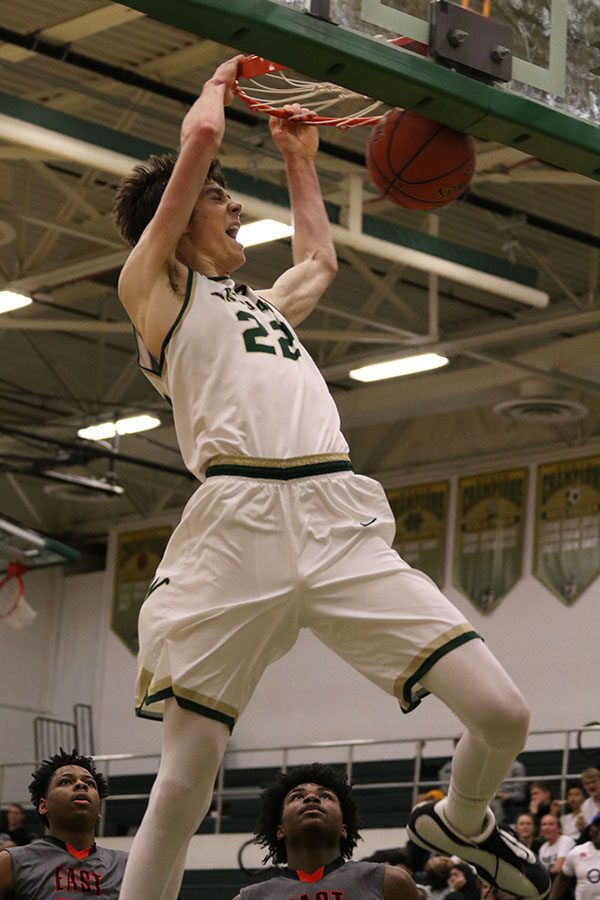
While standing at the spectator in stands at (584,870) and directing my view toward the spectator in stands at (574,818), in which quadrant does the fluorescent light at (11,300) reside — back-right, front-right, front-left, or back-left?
front-left

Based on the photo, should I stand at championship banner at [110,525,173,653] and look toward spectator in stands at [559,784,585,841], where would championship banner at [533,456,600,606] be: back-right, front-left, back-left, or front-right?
front-left

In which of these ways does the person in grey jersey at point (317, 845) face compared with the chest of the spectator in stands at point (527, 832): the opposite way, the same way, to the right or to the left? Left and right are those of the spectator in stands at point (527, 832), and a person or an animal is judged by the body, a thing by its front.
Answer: the same way

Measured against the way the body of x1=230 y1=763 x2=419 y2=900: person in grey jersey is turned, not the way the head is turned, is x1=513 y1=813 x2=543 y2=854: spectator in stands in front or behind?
behind

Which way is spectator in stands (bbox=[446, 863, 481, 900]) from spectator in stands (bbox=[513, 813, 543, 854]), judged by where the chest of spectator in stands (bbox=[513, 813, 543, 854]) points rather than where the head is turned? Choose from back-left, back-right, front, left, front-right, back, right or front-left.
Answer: front

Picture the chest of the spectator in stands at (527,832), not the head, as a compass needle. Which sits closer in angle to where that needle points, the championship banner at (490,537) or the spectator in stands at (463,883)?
the spectator in stands

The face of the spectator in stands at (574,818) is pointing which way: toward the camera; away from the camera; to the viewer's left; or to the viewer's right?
toward the camera

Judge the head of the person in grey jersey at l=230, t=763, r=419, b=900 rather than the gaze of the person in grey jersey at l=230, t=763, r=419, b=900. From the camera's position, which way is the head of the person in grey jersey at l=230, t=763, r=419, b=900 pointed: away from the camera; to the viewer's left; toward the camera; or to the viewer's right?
toward the camera

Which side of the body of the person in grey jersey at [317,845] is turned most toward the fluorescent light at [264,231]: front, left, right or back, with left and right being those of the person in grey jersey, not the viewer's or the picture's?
back

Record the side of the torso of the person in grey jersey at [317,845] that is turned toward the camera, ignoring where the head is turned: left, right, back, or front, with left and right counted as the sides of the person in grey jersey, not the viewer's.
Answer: front

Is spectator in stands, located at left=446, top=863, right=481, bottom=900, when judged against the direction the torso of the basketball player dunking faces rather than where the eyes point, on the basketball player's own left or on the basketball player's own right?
on the basketball player's own left

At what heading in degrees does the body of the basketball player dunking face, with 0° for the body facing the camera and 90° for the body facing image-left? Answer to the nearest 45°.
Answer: approximately 315°

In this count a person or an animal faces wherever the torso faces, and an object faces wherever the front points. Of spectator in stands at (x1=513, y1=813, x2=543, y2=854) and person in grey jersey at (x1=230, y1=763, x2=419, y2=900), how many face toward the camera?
2

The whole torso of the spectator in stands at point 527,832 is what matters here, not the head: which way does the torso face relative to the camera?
toward the camera
